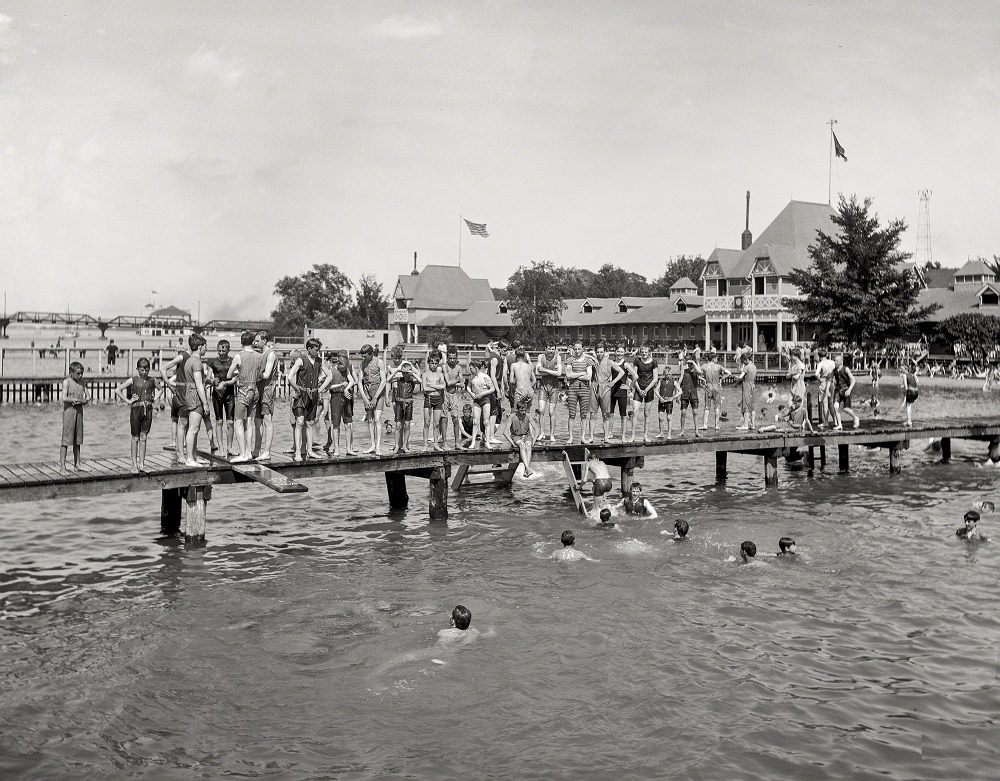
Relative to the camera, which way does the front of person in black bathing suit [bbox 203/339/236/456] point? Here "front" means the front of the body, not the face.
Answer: toward the camera

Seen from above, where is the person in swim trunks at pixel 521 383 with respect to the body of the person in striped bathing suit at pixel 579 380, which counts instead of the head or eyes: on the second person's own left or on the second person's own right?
on the second person's own right

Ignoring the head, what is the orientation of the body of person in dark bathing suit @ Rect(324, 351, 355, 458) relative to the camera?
toward the camera

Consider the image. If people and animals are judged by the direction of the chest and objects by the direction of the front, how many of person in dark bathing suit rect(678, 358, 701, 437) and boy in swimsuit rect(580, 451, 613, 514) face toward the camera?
1

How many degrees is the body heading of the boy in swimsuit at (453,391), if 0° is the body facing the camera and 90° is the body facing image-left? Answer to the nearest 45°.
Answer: approximately 0°

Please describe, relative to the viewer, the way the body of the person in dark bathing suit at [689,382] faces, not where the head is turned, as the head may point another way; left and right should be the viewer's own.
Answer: facing the viewer

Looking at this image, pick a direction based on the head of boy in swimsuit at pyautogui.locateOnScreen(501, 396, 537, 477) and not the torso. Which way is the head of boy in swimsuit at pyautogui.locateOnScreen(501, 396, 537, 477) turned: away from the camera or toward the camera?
toward the camera
